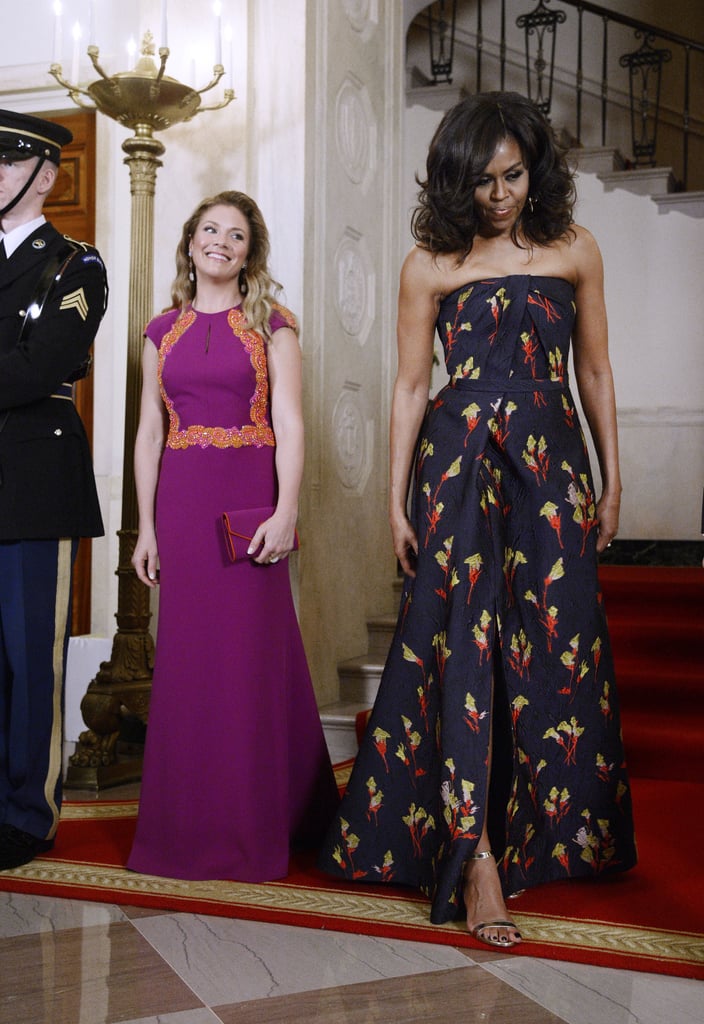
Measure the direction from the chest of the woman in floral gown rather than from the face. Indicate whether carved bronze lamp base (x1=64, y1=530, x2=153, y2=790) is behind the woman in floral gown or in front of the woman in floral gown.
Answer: behind

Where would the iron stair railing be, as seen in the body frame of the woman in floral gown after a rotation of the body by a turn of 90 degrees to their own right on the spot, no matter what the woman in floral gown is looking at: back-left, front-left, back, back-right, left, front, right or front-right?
right

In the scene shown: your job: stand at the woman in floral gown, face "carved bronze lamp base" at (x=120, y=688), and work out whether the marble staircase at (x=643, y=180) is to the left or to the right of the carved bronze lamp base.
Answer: right

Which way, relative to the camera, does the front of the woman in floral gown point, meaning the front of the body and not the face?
toward the camera

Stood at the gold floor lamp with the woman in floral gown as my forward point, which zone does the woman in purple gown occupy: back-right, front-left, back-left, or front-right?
front-right

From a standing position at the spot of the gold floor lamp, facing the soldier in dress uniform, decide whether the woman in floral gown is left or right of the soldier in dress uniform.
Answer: left

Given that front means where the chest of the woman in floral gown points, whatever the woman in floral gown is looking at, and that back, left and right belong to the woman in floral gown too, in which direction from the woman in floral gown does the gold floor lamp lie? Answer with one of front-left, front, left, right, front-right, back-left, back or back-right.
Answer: back-right

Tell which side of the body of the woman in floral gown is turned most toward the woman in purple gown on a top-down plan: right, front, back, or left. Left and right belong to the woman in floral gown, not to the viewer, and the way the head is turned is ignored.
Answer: right

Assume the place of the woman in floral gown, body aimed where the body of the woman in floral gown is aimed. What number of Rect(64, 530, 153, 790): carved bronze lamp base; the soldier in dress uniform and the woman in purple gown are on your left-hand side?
0
